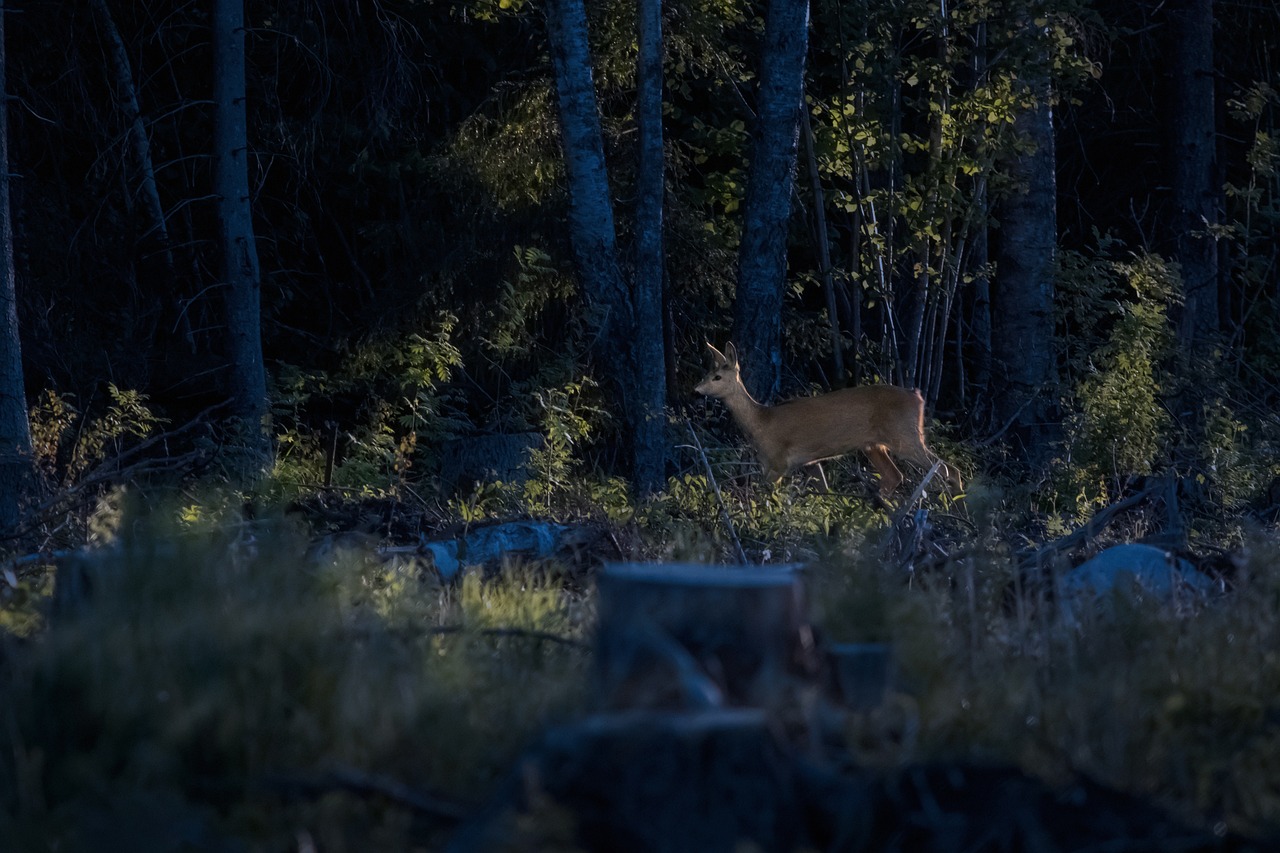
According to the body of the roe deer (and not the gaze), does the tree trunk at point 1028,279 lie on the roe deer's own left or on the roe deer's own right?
on the roe deer's own right

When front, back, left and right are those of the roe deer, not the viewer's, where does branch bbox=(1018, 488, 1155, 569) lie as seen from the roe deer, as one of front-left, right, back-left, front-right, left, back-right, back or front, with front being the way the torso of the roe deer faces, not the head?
left

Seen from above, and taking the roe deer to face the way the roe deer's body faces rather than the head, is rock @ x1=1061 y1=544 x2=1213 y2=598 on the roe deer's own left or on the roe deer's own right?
on the roe deer's own left

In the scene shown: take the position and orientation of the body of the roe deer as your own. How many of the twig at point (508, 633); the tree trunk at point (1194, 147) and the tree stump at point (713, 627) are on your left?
2

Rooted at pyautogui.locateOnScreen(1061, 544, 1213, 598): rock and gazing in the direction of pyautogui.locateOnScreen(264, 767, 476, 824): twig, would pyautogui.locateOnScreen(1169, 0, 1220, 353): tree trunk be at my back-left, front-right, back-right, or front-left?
back-right

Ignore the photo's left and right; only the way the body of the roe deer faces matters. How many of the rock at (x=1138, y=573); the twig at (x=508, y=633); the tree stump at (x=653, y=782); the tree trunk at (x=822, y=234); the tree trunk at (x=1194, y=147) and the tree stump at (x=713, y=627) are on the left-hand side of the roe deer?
4

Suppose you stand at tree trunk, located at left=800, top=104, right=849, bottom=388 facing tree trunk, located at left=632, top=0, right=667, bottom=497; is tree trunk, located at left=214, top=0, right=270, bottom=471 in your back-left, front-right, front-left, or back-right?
front-right

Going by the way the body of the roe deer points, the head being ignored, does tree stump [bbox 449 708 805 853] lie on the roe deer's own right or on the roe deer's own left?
on the roe deer's own left

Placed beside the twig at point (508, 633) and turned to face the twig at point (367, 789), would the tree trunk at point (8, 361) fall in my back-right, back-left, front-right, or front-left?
back-right

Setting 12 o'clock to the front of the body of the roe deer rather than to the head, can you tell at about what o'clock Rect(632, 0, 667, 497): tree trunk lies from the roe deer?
The tree trunk is roughly at 11 o'clock from the roe deer.

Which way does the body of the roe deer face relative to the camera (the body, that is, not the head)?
to the viewer's left

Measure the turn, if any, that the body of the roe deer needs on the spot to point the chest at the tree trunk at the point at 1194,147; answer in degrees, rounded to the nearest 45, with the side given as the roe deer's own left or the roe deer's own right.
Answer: approximately 135° to the roe deer's own right

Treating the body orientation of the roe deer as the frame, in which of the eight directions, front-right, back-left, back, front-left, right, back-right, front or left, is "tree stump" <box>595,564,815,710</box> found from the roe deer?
left

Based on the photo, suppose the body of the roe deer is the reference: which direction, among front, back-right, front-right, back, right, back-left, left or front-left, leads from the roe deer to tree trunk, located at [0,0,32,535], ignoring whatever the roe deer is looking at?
front-left
